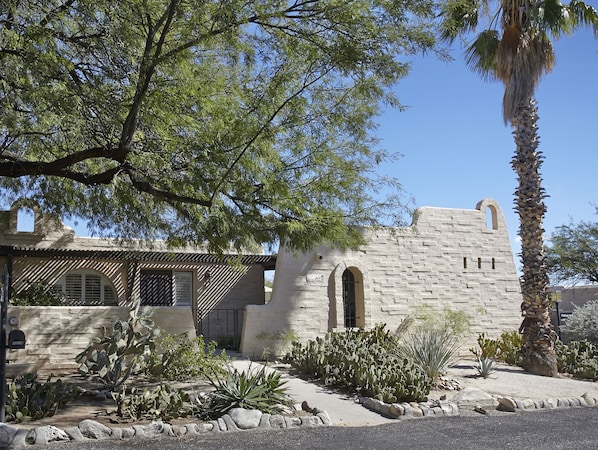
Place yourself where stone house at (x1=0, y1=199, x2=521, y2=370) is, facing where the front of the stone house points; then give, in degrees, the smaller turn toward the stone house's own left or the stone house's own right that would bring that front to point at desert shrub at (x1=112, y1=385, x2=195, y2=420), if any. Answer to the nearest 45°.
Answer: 0° — it already faces it

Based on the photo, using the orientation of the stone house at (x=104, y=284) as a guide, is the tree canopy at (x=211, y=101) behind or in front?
in front

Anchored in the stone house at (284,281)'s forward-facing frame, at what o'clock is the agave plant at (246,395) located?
The agave plant is roughly at 12 o'clock from the stone house.

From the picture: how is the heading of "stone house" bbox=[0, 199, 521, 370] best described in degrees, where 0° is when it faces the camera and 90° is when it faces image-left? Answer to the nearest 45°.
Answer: approximately 0°

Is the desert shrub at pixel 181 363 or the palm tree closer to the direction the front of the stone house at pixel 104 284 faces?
the desert shrub

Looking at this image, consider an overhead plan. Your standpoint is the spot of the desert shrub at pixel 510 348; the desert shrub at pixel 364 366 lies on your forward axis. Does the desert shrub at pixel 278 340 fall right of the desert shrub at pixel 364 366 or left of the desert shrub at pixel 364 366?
right

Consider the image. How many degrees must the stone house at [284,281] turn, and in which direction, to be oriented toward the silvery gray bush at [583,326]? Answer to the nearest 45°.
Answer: approximately 90° to its left

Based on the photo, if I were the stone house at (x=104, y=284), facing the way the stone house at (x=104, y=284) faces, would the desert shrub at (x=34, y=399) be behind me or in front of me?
in front

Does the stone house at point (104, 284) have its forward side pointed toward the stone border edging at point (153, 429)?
yes

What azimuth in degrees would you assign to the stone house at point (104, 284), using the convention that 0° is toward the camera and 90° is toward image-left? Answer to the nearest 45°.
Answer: approximately 0°

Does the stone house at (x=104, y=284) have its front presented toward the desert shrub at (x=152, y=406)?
yes
